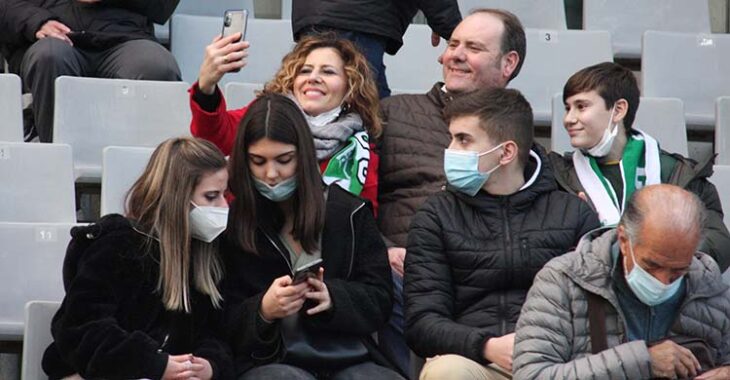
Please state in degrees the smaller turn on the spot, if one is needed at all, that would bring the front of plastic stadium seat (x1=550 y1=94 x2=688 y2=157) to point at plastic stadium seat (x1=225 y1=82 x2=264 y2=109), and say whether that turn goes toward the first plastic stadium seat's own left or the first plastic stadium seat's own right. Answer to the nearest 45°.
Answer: approximately 90° to the first plastic stadium seat's own right

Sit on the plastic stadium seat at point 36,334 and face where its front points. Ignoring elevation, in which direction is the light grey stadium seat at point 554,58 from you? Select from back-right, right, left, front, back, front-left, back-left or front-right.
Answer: back-left

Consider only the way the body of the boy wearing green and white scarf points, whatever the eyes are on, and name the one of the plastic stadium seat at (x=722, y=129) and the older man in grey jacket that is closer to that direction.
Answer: the older man in grey jacket

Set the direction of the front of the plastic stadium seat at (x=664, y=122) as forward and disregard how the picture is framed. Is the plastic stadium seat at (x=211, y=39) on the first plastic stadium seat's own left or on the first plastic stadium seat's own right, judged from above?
on the first plastic stadium seat's own right

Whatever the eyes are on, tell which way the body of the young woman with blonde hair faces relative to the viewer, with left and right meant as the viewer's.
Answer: facing the viewer and to the right of the viewer

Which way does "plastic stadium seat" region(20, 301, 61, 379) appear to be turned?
toward the camera

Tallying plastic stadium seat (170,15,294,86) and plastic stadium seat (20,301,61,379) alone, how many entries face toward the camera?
2

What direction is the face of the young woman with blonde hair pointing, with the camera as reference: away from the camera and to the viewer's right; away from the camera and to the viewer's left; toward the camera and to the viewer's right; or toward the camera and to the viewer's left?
toward the camera and to the viewer's right

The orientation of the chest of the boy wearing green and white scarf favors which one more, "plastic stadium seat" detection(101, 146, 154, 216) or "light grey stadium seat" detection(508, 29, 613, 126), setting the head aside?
the plastic stadium seat

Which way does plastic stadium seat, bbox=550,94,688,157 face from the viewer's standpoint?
toward the camera

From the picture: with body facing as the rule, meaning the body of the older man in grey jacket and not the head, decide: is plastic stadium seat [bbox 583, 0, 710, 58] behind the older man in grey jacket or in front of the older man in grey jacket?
behind

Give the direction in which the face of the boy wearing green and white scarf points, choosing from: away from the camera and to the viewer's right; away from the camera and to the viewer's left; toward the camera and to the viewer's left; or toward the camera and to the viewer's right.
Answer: toward the camera and to the viewer's left

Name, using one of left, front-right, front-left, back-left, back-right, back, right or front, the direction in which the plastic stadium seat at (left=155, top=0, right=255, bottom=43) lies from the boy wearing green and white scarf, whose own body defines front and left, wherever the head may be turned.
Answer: right
